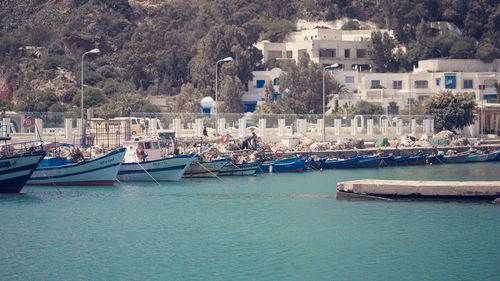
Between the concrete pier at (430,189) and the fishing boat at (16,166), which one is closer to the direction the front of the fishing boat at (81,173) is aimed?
the concrete pier

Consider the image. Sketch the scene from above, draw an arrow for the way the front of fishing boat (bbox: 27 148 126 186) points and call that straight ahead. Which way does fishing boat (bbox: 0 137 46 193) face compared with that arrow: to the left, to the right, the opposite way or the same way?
the same way

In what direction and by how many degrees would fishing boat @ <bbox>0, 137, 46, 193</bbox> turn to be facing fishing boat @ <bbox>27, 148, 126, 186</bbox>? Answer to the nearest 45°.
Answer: approximately 45° to its left

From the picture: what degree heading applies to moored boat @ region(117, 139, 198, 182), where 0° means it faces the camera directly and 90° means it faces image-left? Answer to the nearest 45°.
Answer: approximately 270°

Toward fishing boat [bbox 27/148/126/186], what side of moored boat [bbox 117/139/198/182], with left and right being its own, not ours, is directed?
back

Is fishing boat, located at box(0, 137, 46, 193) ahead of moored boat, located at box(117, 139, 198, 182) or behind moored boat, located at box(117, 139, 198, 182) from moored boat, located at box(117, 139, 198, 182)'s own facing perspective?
behind

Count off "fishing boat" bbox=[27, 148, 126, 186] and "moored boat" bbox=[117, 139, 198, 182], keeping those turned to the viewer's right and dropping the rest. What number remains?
2

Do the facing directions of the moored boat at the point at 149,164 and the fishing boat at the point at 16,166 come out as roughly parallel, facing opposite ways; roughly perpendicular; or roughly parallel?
roughly parallel

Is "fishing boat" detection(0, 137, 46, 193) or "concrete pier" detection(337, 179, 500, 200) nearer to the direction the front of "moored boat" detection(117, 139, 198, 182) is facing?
the concrete pier

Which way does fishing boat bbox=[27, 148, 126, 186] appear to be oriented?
to the viewer's right

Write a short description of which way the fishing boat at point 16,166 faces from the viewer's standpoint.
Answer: facing to the right of the viewer

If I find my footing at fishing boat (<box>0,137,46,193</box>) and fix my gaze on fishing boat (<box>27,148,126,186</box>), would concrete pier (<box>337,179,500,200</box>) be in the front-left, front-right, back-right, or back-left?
front-right

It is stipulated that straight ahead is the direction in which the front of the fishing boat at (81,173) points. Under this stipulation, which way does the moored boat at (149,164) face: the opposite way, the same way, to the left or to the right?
the same way

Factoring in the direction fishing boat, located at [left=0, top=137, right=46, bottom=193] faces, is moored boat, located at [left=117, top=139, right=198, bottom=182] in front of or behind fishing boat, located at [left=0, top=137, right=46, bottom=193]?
in front
